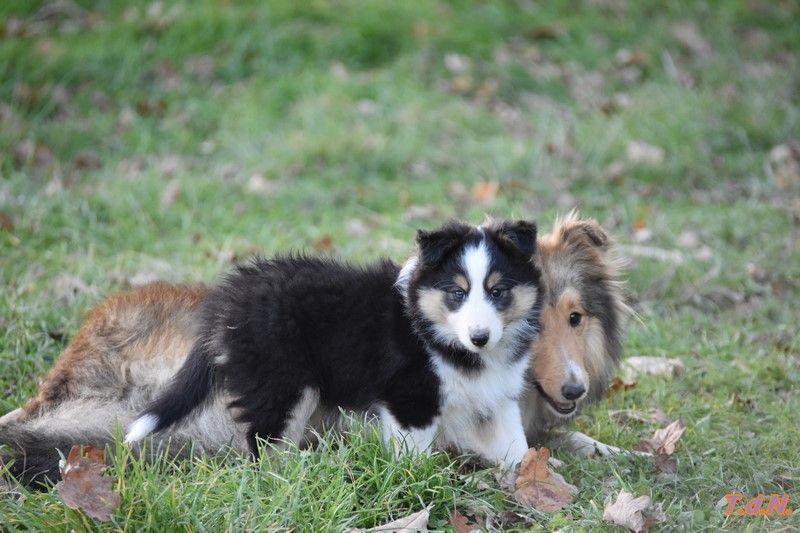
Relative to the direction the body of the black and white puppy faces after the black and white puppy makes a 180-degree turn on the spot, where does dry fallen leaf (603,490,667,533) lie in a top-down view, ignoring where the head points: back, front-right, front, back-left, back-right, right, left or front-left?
back

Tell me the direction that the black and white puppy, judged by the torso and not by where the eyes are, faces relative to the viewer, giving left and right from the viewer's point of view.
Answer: facing the viewer and to the right of the viewer

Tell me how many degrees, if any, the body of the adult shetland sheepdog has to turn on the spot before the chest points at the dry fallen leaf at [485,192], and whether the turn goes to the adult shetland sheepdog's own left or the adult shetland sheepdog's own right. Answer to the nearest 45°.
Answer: approximately 135° to the adult shetland sheepdog's own left

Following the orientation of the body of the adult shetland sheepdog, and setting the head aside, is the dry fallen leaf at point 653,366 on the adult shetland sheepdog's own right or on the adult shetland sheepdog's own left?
on the adult shetland sheepdog's own left

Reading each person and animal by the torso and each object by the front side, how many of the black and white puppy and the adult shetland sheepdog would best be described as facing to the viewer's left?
0
